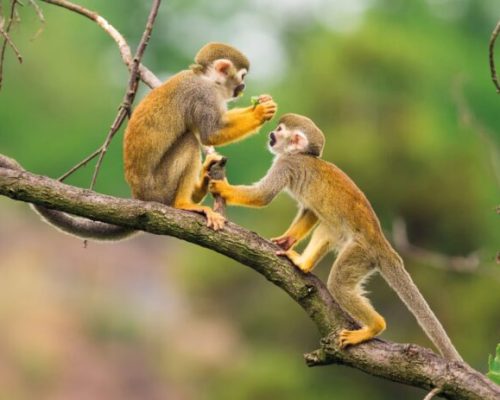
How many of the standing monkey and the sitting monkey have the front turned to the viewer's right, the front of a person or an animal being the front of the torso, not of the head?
1

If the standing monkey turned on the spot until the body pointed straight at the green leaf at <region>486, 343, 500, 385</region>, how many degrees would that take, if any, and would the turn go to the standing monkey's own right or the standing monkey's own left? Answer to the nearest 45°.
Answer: approximately 180°

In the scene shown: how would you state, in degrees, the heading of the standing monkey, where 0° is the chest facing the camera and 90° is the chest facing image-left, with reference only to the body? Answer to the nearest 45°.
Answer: approximately 90°

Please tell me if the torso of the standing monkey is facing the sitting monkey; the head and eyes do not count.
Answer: yes

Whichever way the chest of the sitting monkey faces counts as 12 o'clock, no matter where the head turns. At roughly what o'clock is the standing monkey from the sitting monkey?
The standing monkey is roughly at 12 o'clock from the sitting monkey.

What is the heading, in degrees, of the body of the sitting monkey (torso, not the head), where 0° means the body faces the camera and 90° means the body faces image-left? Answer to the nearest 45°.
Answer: approximately 270°

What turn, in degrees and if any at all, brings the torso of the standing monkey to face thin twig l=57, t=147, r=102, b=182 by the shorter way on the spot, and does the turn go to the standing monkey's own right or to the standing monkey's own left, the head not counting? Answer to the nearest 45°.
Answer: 0° — it already faces it

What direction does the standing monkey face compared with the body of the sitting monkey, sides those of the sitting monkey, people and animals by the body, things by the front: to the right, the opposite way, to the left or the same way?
the opposite way

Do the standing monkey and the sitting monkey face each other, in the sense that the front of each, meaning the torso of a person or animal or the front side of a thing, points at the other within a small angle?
yes
